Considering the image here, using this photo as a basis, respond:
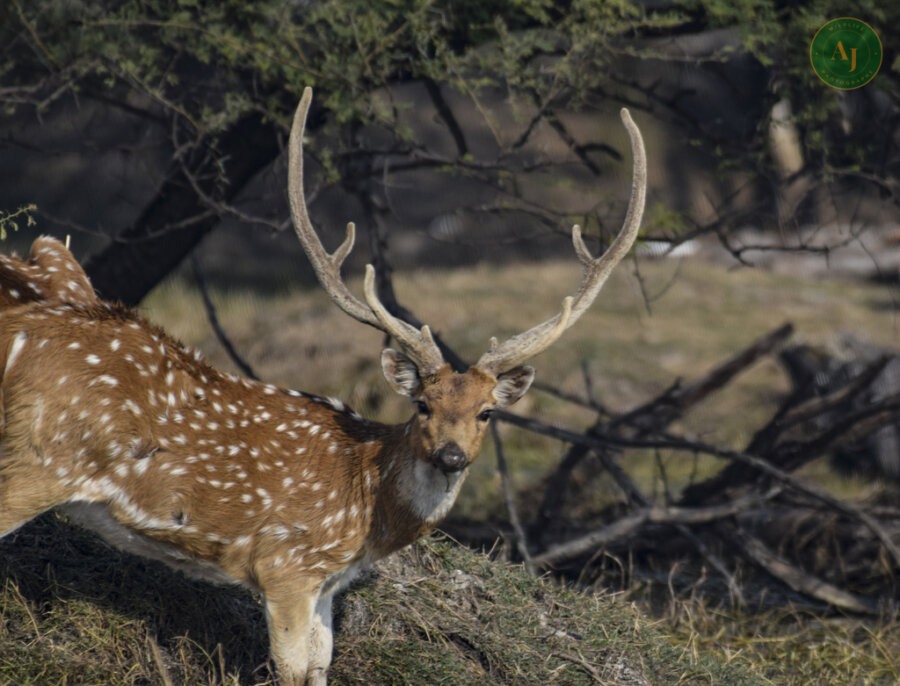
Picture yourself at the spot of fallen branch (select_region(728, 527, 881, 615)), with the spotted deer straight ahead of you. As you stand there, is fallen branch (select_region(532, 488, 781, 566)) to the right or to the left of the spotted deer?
right

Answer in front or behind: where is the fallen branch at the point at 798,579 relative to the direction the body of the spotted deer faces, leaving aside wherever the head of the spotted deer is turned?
in front

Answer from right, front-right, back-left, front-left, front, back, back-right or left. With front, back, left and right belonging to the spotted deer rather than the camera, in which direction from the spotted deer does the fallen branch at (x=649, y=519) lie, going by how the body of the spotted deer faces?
front-left

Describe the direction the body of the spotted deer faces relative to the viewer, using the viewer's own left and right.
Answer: facing to the right of the viewer
